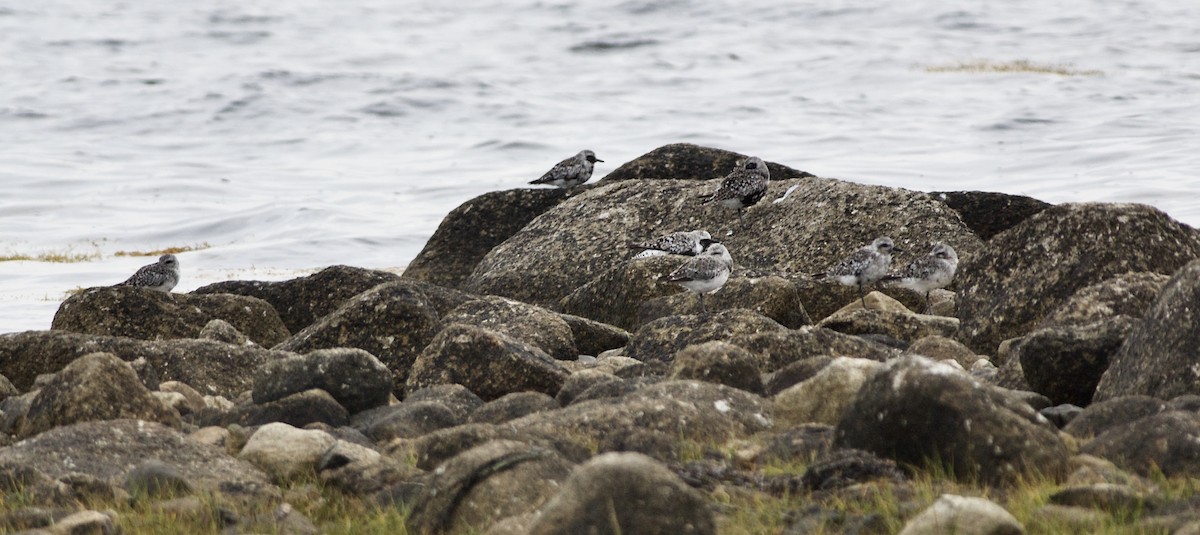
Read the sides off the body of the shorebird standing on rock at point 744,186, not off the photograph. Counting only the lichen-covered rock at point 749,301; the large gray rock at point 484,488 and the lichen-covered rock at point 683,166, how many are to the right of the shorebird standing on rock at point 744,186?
2

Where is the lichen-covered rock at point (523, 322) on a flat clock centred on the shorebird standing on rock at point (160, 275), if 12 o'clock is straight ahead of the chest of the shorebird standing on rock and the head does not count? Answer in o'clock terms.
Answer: The lichen-covered rock is roughly at 2 o'clock from the shorebird standing on rock.

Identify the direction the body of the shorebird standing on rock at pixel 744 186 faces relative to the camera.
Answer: to the viewer's right

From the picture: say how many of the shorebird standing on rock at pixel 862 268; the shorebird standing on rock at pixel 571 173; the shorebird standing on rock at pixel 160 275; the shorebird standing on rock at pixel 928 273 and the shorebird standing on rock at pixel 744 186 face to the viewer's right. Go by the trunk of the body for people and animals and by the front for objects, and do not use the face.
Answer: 5

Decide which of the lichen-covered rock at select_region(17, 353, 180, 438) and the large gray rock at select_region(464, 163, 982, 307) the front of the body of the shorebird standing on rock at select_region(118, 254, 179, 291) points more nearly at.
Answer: the large gray rock

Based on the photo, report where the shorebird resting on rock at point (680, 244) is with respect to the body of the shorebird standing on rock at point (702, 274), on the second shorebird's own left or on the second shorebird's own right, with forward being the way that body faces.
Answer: on the second shorebird's own left

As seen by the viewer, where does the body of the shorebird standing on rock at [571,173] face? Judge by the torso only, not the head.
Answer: to the viewer's right

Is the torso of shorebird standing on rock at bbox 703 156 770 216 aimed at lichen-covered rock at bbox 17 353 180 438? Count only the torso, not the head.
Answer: no

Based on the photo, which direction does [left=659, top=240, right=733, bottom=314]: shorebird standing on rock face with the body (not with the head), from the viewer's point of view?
to the viewer's right

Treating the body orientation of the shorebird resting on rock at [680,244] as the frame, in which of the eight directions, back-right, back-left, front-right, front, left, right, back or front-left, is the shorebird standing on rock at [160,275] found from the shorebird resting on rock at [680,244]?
back

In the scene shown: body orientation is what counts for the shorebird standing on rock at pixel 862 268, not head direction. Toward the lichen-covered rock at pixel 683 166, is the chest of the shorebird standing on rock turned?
no

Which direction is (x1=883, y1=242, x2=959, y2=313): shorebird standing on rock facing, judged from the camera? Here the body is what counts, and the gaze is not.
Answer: to the viewer's right

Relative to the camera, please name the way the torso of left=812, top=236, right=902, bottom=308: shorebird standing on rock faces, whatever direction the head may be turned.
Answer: to the viewer's right

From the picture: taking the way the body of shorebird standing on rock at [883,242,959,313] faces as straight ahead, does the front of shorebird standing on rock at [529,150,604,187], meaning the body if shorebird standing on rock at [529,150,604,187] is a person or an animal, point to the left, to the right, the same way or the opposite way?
the same way

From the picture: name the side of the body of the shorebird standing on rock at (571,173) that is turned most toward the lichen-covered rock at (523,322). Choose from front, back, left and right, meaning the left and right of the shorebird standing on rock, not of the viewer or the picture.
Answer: right

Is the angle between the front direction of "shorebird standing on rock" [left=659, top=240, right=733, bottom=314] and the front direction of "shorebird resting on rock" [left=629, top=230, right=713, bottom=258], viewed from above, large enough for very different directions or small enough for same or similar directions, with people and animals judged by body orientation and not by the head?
same or similar directions

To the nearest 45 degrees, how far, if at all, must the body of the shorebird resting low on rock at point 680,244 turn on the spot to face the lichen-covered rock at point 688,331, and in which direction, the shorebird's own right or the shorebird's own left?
approximately 90° to the shorebird's own right

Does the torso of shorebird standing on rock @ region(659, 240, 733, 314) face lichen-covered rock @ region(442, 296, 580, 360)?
no

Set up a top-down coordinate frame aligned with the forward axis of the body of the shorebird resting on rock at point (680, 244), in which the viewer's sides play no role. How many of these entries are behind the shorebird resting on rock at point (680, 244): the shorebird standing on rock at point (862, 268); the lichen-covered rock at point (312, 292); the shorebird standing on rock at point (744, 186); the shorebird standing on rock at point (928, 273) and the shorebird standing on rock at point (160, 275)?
2

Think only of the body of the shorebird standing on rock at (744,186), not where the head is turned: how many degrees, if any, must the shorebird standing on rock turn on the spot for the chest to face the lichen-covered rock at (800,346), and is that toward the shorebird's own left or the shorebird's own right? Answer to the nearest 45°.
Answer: approximately 90° to the shorebird's own right
